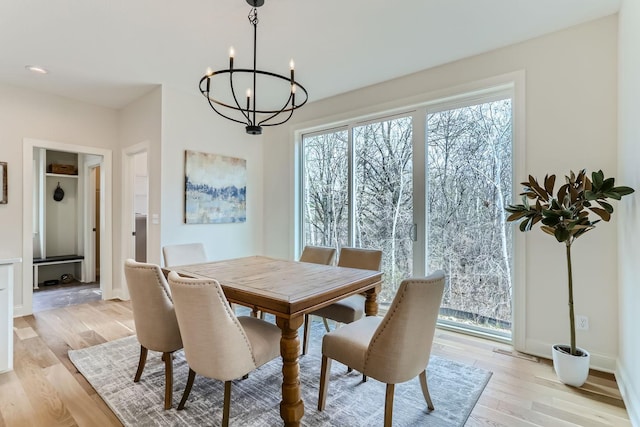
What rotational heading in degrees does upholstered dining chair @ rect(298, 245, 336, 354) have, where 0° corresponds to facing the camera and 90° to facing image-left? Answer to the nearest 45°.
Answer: approximately 45°

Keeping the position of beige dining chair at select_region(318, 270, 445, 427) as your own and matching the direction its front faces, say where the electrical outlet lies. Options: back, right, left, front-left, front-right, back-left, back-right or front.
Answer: right

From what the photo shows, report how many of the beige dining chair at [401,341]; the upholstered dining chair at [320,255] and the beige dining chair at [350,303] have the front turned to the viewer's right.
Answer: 0

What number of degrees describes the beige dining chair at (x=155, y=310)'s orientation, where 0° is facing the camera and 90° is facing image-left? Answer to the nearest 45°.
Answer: approximately 225°

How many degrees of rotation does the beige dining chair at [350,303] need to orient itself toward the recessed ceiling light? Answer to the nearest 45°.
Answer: approximately 45° to its right

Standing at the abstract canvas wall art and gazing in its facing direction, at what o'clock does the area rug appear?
The area rug is roughly at 1 o'clock from the abstract canvas wall art.

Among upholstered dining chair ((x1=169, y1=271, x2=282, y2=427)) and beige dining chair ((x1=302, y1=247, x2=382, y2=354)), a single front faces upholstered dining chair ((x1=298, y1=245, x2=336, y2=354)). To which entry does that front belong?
upholstered dining chair ((x1=169, y1=271, x2=282, y2=427))

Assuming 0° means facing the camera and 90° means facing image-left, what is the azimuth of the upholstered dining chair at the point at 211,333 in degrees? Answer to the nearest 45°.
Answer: approximately 225°

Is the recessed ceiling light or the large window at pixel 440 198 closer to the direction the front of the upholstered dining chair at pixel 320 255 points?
the recessed ceiling light

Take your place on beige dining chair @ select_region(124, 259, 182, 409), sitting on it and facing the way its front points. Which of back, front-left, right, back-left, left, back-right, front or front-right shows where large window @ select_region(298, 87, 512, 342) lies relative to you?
front-right

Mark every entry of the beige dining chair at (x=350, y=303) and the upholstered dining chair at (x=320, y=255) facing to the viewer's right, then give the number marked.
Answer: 0

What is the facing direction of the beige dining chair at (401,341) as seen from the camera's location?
facing away from the viewer and to the left of the viewer

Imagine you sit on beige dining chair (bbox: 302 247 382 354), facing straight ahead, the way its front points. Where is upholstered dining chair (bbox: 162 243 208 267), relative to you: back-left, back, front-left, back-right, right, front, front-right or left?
front-right

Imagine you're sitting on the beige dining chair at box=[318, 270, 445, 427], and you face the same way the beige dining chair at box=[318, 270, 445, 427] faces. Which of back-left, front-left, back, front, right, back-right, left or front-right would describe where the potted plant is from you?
right

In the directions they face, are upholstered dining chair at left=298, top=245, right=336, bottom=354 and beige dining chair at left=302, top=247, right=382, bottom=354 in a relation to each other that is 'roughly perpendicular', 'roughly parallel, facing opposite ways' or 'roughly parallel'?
roughly parallel

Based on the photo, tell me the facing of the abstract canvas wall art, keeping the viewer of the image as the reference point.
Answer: facing the viewer and to the right of the viewer

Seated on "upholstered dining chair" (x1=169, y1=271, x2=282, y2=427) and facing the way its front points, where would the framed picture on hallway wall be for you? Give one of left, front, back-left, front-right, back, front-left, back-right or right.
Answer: left
